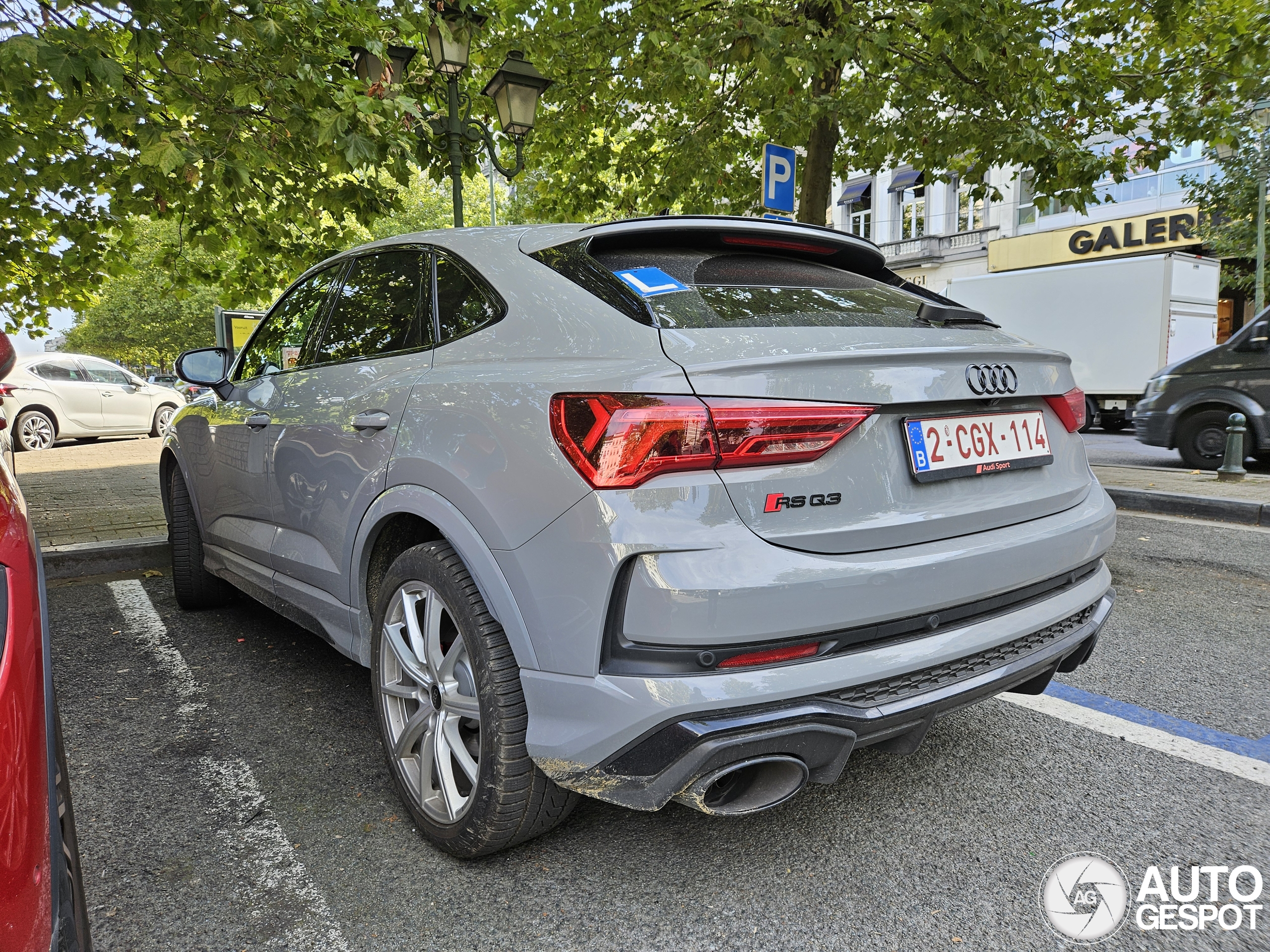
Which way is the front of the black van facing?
to the viewer's left

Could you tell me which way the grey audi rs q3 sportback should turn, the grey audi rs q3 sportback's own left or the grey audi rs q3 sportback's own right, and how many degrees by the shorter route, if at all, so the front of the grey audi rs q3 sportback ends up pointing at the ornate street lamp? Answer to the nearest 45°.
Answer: approximately 45° to the grey audi rs q3 sportback's own right

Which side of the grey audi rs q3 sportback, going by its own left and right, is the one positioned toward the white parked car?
front

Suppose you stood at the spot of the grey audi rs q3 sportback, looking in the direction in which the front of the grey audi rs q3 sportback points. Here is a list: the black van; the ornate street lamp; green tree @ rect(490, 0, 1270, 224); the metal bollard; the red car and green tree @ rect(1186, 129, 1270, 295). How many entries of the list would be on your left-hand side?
1

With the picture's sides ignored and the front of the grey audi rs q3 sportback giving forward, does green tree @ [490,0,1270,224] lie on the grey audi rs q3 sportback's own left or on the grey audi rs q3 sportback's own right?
on the grey audi rs q3 sportback's own right

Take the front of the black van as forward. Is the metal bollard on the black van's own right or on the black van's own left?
on the black van's own left

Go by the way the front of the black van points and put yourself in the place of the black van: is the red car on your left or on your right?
on your left

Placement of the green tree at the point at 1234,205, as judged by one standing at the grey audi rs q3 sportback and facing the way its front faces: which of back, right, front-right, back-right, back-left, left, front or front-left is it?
right

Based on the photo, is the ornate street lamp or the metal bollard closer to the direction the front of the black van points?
the ornate street lamp

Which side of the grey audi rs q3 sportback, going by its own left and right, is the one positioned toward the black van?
right

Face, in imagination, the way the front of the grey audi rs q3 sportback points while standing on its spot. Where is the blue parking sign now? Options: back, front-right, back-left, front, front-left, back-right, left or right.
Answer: front-right

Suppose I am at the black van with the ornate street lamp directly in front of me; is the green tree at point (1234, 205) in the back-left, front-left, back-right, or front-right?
back-right

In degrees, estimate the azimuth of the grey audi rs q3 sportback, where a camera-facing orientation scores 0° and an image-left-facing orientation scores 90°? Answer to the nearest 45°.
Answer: approximately 135°
